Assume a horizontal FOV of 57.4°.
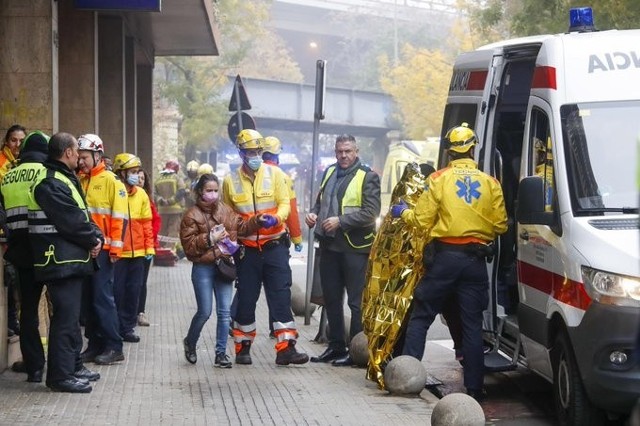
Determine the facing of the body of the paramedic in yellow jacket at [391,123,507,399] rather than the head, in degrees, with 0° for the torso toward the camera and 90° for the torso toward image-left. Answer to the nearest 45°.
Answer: approximately 180°

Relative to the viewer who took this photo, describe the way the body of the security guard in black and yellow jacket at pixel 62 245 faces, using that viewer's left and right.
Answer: facing to the right of the viewer

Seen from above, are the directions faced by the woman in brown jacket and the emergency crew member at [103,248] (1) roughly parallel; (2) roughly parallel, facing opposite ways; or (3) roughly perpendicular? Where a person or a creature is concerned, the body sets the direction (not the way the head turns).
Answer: roughly perpendicular

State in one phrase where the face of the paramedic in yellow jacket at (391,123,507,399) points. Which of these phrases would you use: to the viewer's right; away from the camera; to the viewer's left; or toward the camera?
away from the camera
